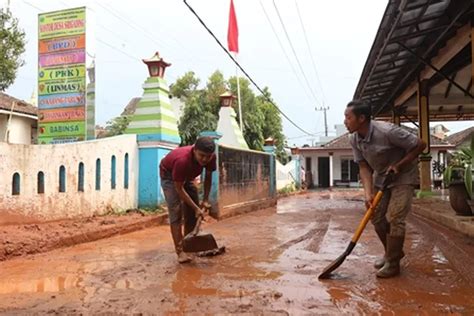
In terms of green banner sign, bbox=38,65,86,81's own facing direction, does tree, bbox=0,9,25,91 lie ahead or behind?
behind

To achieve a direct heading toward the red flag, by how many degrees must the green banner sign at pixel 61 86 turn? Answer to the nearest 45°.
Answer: approximately 135° to its left

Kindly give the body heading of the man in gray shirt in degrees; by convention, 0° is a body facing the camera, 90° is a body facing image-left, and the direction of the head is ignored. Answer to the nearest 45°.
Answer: approximately 45°

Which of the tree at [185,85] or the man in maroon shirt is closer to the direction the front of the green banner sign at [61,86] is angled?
the man in maroon shirt

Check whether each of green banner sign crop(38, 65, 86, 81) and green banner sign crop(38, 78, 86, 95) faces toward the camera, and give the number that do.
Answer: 2

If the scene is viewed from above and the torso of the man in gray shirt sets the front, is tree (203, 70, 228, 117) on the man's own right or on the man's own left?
on the man's own right

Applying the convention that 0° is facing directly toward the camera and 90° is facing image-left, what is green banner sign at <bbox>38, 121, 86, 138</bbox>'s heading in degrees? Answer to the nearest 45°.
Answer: approximately 0°

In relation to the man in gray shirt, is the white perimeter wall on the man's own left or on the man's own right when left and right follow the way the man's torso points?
on the man's own right

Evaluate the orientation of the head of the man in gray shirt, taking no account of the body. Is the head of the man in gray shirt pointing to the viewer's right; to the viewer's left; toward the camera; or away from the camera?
to the viewer's left

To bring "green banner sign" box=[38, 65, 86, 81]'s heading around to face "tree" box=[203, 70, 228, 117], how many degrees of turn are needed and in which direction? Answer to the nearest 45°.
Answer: approximately 135° to its left

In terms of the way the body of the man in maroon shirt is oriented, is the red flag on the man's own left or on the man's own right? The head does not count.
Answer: on the man's own left

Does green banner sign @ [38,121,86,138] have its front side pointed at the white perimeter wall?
yes
